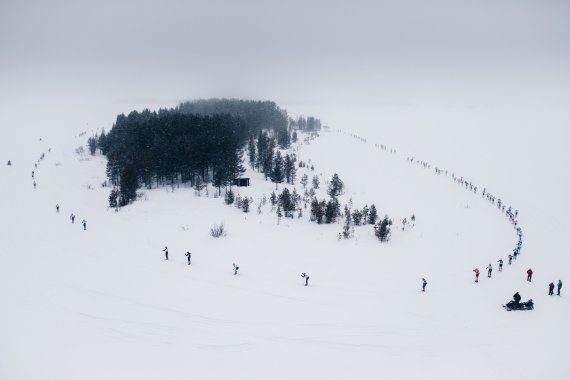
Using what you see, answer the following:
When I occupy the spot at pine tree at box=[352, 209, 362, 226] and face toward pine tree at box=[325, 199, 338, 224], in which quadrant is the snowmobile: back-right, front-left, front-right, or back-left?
back-left

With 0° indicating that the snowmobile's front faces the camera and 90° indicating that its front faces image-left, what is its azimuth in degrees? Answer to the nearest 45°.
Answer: approximately 90°

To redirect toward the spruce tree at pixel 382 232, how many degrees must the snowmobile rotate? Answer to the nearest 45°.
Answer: approximately 45° to its right
